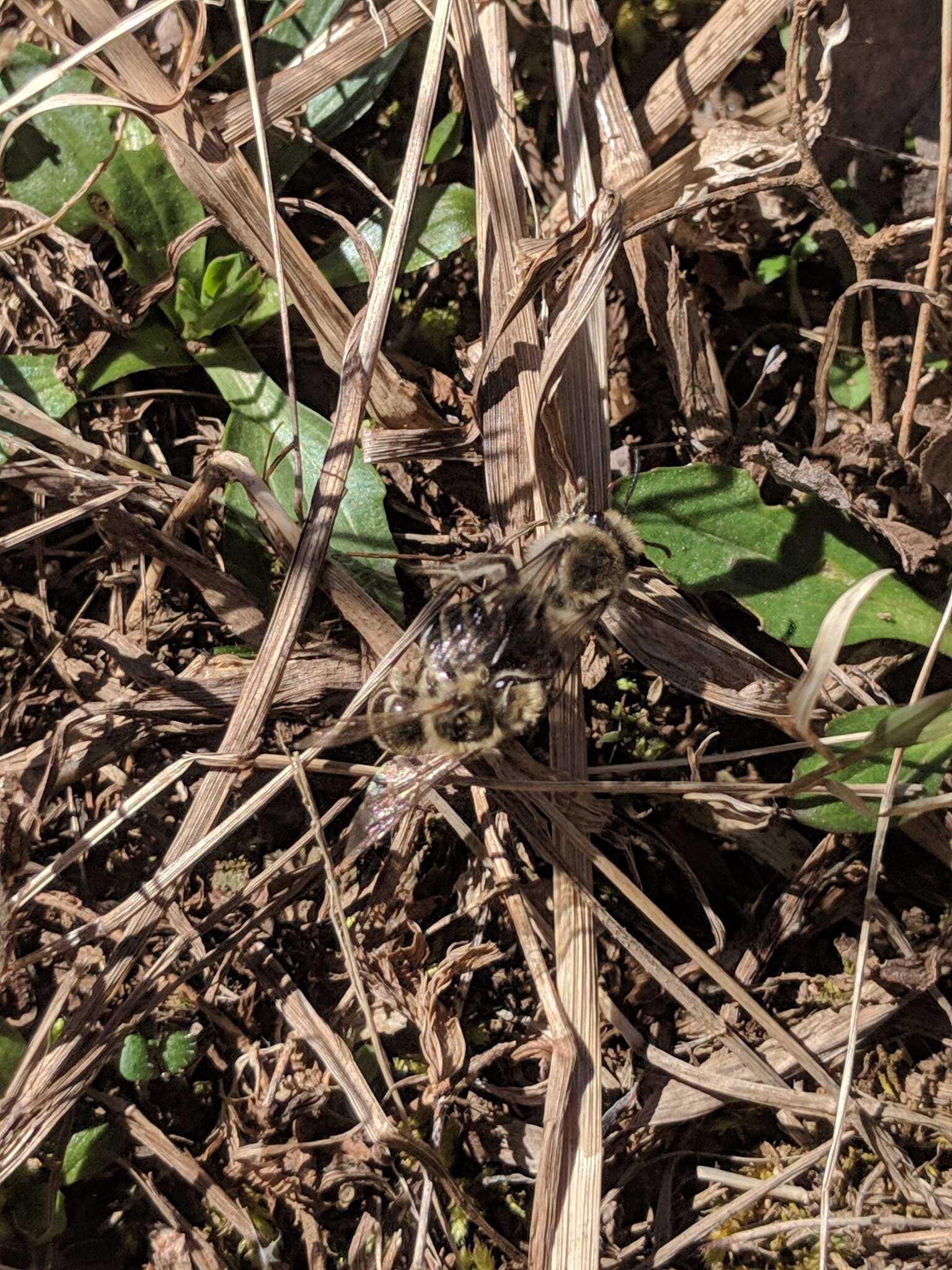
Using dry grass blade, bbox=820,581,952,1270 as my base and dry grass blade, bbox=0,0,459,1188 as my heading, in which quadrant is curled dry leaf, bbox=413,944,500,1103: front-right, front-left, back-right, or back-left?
front-left

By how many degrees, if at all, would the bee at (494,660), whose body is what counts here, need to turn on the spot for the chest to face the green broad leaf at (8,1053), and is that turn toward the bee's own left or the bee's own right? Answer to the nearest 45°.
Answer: approximately 135° to the bee's own left

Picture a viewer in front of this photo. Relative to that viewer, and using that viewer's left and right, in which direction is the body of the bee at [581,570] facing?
facing away from the viewer and to the right of the viewer

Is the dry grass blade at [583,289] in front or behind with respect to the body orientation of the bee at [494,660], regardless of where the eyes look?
in front

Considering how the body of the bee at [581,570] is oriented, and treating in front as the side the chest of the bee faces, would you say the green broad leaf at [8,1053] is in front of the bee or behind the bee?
behind

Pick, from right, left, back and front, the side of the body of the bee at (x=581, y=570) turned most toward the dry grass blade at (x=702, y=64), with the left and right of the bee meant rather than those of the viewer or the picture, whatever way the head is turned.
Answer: front

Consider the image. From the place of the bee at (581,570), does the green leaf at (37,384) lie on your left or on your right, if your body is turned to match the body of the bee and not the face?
on your left

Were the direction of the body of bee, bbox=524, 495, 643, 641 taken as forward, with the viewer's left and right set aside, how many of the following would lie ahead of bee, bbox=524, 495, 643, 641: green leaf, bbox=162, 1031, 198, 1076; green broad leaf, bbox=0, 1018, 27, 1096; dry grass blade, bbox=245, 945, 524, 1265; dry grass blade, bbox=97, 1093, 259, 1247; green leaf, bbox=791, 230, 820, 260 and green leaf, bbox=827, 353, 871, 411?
2

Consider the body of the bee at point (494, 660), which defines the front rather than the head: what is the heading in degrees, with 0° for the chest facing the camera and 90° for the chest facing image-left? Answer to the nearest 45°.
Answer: approximately 225°

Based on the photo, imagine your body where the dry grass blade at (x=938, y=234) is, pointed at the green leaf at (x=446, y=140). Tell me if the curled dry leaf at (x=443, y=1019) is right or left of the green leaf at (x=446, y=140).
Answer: left

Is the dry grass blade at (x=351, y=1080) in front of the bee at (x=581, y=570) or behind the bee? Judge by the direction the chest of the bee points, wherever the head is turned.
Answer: behind
